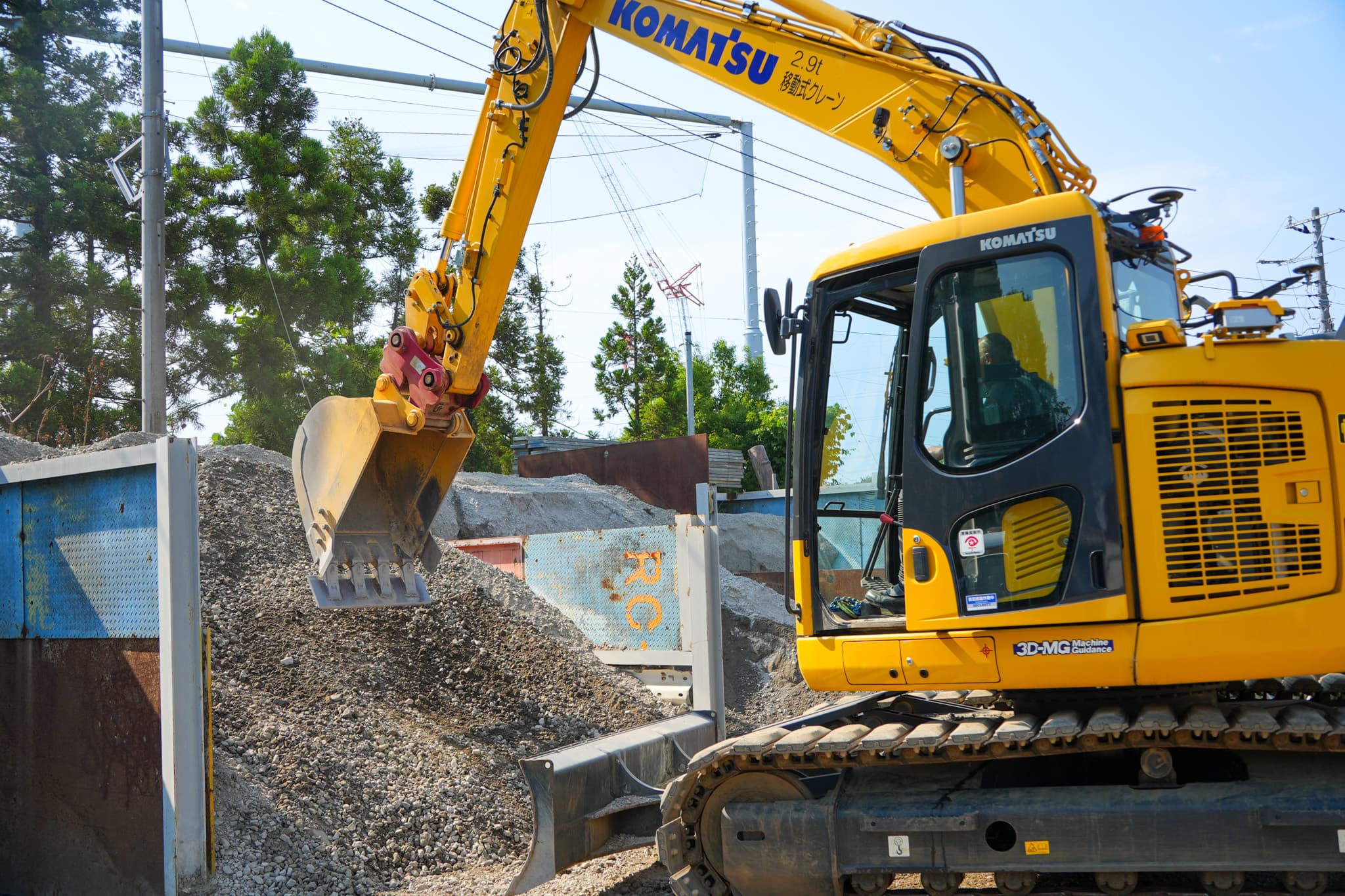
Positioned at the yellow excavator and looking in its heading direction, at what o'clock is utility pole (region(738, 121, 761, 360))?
The utility pole is roughly at 3 o'clock from the yellow excavator.

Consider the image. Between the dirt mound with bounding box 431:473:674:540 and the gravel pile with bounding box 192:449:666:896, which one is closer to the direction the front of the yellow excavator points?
the gravel pile

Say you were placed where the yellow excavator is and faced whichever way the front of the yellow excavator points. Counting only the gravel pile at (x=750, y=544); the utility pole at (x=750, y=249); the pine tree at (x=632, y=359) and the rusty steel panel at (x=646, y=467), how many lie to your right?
4

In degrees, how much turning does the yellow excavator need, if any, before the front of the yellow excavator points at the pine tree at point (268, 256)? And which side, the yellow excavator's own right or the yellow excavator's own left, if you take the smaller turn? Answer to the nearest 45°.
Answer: approximately 45° to the yellow excavator's own right

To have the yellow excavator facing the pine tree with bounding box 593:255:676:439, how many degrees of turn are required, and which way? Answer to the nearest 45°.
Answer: approximately 90° to its right

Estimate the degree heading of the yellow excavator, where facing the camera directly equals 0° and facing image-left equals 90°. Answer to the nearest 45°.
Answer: approximately 90°

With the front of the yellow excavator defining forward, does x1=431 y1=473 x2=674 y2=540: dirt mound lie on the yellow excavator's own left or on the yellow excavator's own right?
on the yellow excavator's own right

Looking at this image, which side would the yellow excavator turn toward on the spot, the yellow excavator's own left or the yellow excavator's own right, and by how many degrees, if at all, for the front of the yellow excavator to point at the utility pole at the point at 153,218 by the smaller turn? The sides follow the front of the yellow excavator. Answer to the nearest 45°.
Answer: approximately 45° to the yellow excavator's own right

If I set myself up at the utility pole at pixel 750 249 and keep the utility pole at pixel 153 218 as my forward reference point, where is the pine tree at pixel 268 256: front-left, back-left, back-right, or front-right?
front-right

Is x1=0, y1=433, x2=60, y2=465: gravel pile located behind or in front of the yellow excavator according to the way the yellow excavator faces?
in front

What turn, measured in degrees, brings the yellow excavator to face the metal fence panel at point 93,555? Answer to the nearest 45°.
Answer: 0° — it already faces it

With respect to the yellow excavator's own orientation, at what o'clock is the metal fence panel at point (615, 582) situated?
The metal fence panel is roughly at 2 o'clock from the yellow excavator.

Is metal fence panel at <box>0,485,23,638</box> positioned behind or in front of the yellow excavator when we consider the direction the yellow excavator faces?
in front

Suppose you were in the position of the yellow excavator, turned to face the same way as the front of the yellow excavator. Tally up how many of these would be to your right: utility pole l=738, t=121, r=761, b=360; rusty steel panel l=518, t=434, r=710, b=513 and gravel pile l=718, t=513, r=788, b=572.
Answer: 3

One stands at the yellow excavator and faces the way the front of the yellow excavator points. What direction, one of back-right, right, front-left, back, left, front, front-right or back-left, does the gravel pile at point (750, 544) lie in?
right

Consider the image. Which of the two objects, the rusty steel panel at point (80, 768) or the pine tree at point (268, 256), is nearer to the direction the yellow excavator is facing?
the rusty steel panel
